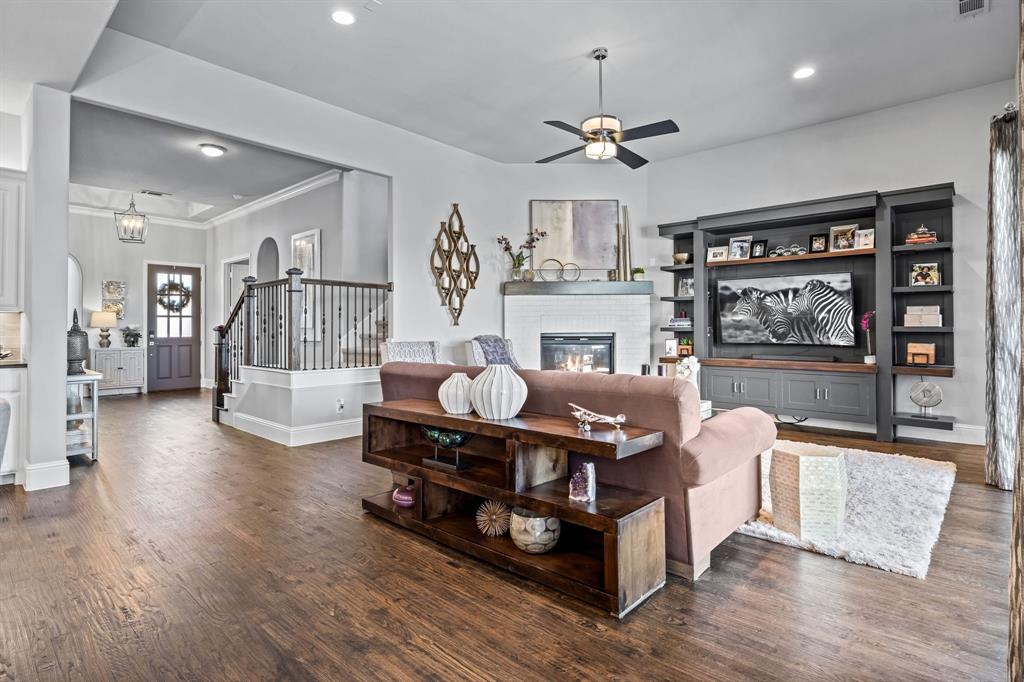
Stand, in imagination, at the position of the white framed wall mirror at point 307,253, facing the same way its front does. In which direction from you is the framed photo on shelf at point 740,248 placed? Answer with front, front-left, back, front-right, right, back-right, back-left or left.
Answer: left

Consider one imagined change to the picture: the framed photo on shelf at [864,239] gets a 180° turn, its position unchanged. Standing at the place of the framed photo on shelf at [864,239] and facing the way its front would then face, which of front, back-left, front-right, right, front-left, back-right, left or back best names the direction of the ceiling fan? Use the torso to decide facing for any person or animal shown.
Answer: back

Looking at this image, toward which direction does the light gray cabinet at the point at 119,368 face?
toward the camera

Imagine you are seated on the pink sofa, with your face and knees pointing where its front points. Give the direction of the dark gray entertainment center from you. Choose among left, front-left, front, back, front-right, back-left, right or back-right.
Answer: front

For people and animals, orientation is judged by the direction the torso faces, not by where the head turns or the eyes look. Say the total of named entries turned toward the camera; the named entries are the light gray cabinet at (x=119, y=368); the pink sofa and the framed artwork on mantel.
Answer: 2

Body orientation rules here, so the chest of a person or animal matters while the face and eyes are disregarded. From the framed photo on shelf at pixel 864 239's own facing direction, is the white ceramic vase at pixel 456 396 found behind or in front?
in front

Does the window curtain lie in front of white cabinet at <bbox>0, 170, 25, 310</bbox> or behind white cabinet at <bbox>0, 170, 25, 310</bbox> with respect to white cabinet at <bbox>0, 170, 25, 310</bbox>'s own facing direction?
in front

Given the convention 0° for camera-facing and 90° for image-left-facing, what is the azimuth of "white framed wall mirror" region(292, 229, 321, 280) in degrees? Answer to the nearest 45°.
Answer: approximately 45°

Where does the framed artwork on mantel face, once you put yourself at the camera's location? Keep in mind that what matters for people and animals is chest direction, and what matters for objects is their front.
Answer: facing the viewer

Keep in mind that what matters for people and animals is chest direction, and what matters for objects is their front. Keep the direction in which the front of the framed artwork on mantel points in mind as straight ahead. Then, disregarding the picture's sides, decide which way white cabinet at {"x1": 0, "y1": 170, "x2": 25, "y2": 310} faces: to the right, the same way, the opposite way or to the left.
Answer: to the left

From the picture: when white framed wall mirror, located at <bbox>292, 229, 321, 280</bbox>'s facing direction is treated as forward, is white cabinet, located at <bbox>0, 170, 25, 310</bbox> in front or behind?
in front

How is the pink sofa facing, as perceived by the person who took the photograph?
facing away from the viewer and to the right of the viewer

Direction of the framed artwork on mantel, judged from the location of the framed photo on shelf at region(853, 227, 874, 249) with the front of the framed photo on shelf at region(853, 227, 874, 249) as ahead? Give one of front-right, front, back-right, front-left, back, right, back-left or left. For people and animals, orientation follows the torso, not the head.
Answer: front-right
